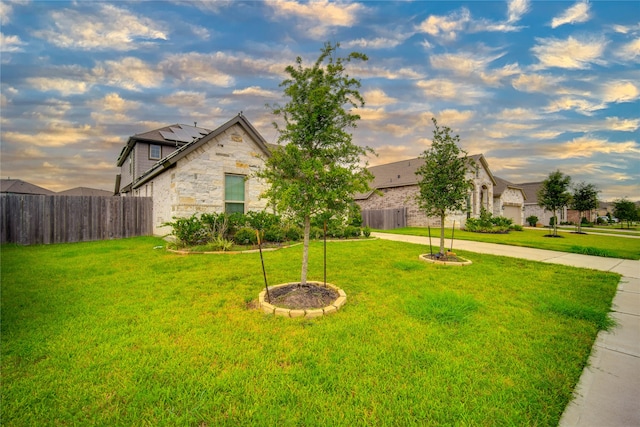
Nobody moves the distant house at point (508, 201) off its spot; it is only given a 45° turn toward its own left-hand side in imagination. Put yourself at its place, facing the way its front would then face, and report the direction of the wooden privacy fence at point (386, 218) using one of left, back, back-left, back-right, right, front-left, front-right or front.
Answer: back-right

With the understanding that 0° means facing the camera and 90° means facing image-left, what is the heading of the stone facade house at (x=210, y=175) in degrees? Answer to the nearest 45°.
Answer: approximately 315°

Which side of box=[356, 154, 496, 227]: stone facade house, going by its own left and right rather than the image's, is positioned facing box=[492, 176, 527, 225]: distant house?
left

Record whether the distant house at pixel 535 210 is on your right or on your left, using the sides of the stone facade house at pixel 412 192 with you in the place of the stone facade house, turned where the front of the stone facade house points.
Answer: on your left

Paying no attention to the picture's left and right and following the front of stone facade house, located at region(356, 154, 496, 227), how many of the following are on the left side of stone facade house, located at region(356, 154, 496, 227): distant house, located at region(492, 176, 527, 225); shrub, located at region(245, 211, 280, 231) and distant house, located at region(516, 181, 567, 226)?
2

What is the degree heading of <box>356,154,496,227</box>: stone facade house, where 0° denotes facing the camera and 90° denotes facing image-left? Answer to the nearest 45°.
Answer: approximately 315°
